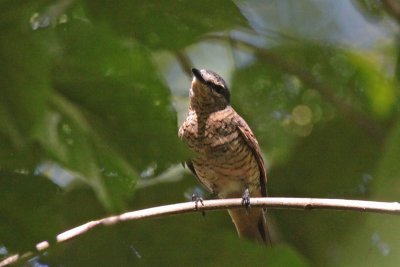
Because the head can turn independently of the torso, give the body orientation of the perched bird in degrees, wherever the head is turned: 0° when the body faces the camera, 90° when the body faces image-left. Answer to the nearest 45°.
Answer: approximately 45°
